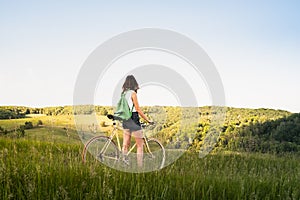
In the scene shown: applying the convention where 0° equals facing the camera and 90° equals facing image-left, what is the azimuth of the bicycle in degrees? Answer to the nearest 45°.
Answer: approximately 270°

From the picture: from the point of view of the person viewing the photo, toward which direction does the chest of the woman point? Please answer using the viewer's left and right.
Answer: facing away from the viewer and to the right of the viewer
